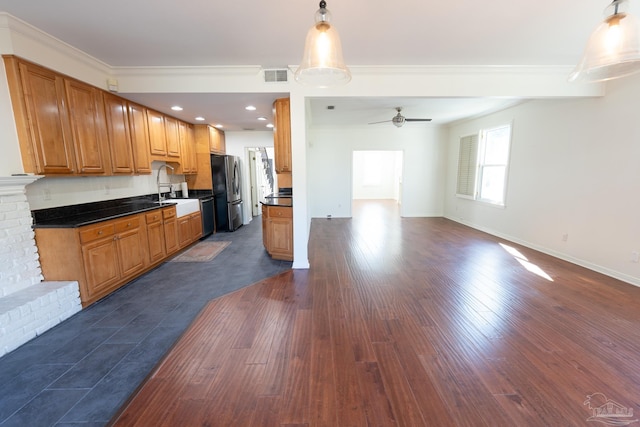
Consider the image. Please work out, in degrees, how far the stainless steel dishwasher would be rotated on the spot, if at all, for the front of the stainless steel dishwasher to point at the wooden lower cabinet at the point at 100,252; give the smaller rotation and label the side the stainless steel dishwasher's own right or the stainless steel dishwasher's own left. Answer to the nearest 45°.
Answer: approximately 90° to the stainless steel dishwasher's own right

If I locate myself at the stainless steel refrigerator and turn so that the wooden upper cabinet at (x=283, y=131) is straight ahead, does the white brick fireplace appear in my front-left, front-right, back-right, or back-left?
front-right

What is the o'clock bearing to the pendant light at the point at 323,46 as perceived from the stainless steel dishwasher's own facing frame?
The pendant light is roughly at 1 o'clock from the stainless steel dishwasher.

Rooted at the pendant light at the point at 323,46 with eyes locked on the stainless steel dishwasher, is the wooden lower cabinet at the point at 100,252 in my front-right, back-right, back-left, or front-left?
front-left

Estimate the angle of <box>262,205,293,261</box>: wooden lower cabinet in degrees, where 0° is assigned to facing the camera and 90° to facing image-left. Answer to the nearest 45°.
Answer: approximately 0°

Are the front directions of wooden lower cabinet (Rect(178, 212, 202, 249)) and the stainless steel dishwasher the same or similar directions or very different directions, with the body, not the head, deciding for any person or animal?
same or similar directions

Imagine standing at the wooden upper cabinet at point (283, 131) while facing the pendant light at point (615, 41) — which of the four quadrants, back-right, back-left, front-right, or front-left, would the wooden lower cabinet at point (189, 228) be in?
back-right

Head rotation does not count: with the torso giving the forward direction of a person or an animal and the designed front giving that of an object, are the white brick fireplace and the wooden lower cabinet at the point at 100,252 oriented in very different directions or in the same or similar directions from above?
same or similar directions

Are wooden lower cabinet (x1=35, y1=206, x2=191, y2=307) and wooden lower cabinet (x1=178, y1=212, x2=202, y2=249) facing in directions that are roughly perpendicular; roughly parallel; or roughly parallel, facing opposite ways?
roughly parallel

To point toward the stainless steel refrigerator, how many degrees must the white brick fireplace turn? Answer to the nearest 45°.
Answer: approximately 90° to its left

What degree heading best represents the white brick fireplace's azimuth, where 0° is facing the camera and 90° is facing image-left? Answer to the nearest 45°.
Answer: approximately 315°

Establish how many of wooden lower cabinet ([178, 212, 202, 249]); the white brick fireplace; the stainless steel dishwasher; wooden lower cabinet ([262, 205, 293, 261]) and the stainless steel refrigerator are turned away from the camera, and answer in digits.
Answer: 0

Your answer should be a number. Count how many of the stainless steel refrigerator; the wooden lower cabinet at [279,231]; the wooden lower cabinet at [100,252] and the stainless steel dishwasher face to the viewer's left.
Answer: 0

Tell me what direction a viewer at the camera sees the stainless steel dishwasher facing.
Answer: facing the viewer and to the right of the viewer

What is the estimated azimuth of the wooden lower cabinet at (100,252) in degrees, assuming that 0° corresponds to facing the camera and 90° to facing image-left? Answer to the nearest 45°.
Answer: approximately 315°

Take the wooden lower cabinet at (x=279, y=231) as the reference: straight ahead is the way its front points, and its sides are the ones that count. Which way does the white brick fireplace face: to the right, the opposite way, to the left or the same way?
to the left

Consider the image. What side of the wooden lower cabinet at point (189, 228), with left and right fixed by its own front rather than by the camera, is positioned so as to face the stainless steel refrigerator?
left

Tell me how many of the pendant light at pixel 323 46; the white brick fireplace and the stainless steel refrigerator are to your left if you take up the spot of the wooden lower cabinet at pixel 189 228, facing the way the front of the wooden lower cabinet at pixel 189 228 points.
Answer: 1

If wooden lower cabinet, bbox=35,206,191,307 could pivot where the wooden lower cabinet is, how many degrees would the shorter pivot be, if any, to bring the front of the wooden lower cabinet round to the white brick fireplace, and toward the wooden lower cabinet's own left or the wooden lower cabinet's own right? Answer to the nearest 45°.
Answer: approximately 135° to the wooden lower cabinet's own right
